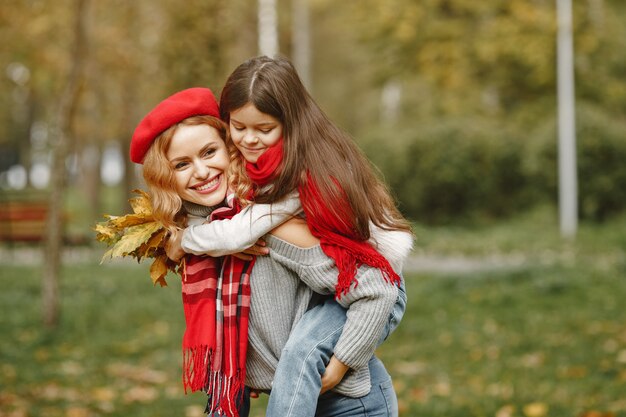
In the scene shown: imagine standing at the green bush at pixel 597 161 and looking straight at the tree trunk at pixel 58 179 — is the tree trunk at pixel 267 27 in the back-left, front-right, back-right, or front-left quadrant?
front-right

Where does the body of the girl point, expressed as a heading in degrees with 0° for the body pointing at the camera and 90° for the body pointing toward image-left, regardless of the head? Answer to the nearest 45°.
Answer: approximately 45°

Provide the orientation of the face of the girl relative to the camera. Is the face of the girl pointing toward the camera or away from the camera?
toward the camera

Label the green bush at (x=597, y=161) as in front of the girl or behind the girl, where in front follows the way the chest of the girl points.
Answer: behind

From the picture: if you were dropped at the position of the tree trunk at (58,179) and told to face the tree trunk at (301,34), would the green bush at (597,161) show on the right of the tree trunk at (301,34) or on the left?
right

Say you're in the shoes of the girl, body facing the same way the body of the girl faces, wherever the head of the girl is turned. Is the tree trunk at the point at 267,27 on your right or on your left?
on your right

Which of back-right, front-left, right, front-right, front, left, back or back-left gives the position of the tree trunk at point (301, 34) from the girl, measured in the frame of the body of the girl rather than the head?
back-right

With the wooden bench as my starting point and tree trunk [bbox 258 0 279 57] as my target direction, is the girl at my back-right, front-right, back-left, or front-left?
back-right

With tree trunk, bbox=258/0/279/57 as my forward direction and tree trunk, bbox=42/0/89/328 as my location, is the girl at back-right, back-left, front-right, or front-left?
back-right

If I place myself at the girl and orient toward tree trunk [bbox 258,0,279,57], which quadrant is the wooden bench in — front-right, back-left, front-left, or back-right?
front-left

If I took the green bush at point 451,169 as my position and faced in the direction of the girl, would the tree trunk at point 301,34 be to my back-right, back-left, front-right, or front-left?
back-right

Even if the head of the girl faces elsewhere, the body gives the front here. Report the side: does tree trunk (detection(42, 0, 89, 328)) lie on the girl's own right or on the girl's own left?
on the girl's own right
